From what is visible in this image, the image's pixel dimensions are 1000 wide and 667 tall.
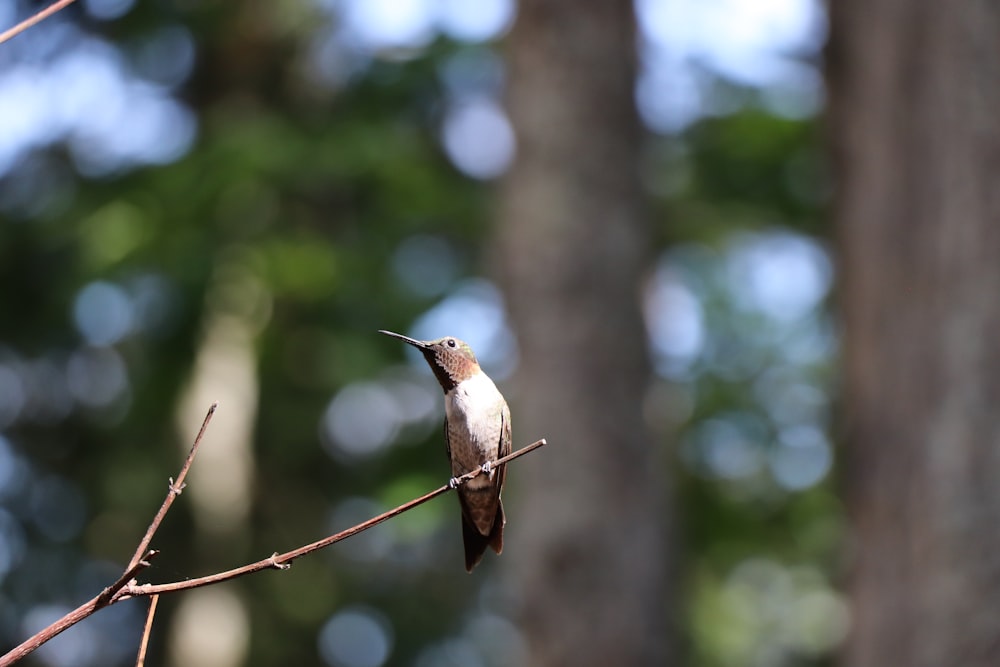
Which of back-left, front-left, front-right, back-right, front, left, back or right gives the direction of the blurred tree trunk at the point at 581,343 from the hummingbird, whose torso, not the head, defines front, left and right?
back-right

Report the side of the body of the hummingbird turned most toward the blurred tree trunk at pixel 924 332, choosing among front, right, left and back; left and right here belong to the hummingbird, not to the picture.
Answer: back

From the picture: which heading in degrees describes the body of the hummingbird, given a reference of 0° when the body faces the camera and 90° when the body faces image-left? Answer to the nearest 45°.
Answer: approximately 45°

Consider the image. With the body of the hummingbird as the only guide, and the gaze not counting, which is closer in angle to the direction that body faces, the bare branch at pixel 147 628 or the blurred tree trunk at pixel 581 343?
the bare branch
